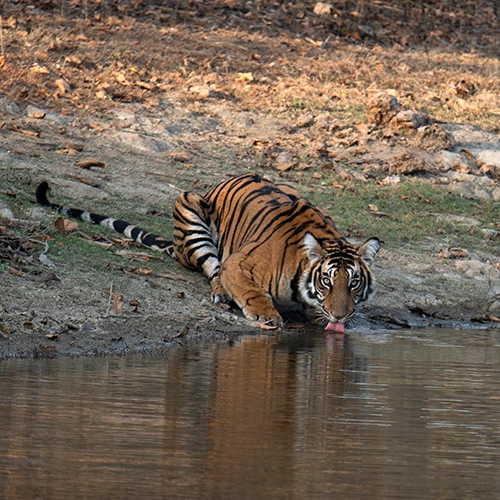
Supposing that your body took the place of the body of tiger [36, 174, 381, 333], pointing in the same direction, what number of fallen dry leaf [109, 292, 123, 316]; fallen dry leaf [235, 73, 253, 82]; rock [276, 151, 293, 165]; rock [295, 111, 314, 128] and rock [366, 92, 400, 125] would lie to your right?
1

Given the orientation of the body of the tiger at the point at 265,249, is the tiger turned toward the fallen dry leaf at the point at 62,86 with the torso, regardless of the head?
no

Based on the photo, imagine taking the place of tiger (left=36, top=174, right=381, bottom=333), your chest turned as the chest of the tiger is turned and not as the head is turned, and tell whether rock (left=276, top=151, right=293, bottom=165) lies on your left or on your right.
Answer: on your left

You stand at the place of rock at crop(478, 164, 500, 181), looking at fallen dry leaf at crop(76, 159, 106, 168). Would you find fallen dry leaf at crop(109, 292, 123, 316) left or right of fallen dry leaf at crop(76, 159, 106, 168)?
left

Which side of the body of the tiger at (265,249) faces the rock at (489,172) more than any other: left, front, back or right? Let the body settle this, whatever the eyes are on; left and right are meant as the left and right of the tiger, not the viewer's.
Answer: left

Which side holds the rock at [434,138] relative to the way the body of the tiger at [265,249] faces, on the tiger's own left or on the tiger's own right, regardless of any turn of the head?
on the tiger's own left

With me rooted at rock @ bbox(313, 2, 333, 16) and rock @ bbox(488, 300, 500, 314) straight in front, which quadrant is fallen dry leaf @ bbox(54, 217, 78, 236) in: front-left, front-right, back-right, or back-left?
front-right

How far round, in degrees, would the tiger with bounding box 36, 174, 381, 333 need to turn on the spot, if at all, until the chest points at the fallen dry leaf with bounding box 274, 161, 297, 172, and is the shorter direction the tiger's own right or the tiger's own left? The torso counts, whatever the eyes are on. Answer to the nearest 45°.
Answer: approximately 135° to the tiger's own left

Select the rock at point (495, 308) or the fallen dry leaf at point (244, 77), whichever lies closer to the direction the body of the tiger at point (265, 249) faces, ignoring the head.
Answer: the rock

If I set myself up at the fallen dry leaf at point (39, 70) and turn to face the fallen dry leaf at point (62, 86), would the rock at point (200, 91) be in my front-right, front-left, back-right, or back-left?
front-left

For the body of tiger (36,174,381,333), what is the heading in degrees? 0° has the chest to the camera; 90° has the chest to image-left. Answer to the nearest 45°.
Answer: approximately 315°

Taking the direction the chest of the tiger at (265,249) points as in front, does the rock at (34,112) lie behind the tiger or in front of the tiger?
behind

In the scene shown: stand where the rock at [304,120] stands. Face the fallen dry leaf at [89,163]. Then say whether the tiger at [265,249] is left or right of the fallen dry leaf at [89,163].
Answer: left

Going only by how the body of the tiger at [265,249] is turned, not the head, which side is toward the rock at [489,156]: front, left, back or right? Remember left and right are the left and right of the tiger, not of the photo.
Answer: left

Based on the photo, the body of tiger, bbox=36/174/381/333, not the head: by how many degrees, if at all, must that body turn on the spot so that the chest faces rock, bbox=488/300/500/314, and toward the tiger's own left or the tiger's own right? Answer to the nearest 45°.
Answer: approximately 45° to the tiger's own left
